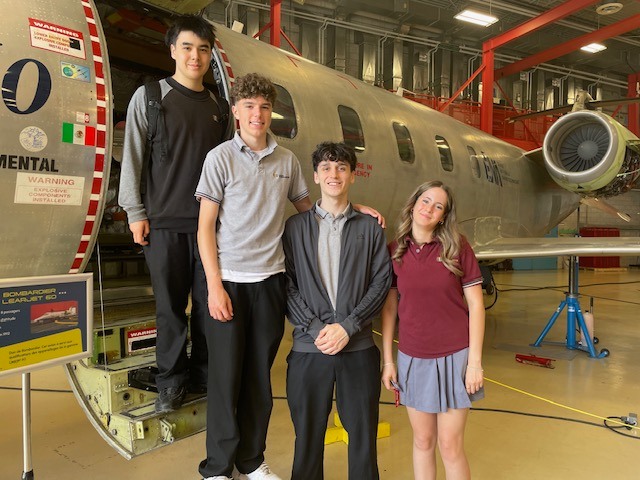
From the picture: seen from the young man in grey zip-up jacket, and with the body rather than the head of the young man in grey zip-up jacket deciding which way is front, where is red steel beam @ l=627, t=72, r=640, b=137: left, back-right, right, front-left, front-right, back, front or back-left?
back-left

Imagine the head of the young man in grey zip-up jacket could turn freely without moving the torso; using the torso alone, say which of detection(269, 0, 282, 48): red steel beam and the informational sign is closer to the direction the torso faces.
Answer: the informational sign

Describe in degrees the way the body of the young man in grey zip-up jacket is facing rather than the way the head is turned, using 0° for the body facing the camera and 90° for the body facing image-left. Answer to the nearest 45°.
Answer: approximately 0°

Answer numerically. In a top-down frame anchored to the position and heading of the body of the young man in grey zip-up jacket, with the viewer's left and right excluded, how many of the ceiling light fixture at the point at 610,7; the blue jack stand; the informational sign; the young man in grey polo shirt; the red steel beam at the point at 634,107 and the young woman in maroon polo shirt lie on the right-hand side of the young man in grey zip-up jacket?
2

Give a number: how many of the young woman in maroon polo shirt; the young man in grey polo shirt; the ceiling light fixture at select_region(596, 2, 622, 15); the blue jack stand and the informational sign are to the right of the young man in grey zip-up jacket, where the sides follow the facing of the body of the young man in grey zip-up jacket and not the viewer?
2

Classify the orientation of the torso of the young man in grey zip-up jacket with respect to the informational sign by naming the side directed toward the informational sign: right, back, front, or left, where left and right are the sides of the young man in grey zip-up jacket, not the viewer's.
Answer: right

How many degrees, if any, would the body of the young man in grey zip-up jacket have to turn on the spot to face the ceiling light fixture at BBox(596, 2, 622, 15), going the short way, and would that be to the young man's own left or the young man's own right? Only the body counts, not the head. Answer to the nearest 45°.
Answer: approximately 135° to the young man's own left

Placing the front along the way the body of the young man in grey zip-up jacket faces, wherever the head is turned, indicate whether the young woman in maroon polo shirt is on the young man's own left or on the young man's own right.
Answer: on the young man's own left

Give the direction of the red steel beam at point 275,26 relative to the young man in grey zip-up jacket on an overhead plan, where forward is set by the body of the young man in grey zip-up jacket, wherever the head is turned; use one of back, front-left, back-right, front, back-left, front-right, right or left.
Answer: back

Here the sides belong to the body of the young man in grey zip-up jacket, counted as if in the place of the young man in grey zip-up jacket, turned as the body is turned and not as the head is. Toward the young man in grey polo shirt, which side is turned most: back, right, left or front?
right

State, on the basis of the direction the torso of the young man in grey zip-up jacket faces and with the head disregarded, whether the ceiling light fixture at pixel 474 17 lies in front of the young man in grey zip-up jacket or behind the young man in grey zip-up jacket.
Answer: behind

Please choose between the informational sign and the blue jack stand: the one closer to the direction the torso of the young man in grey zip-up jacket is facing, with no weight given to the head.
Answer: the informational sign
